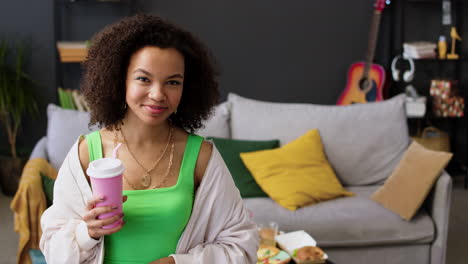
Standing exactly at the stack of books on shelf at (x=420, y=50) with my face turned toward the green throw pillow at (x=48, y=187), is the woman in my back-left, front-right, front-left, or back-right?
front-left

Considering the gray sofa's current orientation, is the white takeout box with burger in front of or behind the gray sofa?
in front

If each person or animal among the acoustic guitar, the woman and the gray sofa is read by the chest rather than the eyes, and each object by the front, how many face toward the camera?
3

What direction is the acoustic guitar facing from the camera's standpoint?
toward the camera

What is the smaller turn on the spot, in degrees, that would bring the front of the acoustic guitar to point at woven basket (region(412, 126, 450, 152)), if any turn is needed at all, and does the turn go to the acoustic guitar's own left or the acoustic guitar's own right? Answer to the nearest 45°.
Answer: approximately 90° to the acoustic guitar's own left

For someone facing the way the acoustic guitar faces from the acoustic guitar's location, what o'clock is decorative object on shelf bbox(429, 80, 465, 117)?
The decorative object on shelf is roughly at 9 o'clock from the acoustic guitar.

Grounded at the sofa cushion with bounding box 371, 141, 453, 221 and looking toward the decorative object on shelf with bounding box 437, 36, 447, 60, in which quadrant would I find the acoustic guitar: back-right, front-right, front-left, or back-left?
front-left

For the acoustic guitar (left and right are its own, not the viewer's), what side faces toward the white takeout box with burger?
front

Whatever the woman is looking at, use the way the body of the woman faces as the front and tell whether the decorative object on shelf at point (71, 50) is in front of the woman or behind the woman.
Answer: behind

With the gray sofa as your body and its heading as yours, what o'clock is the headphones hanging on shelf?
The headphones hanging on shelf is roughly at 7 o'clock from the gray sofa.

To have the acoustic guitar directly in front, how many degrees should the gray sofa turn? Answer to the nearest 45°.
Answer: approximately 180°

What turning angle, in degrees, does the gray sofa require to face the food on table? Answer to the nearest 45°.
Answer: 0° — it already faces it

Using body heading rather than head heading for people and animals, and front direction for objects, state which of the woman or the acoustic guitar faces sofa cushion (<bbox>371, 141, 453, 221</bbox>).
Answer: the acoustic guitar

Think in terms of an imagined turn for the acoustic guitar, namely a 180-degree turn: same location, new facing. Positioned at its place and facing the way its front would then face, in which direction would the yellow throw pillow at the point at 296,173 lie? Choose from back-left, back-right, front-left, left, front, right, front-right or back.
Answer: back

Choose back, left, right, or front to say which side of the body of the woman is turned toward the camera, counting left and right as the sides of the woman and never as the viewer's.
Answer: front
